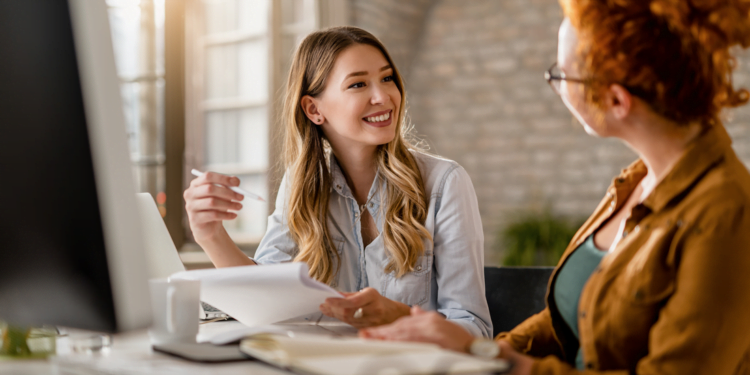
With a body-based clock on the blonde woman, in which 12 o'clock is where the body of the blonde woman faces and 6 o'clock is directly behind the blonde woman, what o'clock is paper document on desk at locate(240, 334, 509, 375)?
The paper document on desk is roughly at 12 o'clock from the blonde woman.

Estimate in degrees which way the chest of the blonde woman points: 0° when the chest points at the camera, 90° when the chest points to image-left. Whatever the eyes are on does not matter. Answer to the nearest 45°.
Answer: approximately 0°

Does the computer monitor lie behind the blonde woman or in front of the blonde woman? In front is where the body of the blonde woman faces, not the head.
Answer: in front

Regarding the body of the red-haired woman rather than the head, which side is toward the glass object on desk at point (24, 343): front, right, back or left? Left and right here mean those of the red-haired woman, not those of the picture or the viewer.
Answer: front

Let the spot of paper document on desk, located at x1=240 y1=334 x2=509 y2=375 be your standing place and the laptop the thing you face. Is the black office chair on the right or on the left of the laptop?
right

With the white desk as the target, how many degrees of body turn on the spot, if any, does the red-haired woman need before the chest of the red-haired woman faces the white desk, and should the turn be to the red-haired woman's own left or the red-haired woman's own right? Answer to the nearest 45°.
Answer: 0° — they already face it

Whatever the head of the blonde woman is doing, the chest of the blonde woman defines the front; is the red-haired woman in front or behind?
in front

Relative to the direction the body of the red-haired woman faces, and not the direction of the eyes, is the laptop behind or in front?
in front

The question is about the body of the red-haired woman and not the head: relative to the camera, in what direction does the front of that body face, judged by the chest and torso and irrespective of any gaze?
to the viewer's left

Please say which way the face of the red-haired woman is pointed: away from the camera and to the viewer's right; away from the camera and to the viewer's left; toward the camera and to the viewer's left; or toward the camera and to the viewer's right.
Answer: away from the camera and to the viewer's left

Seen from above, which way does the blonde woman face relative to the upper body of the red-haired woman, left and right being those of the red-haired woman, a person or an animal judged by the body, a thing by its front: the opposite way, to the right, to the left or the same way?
to the left

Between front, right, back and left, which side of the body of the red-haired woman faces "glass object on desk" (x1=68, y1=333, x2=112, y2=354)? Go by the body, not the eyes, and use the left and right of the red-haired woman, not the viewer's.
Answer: front

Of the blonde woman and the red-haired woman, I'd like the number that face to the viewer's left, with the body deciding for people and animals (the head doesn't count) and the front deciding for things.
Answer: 1
